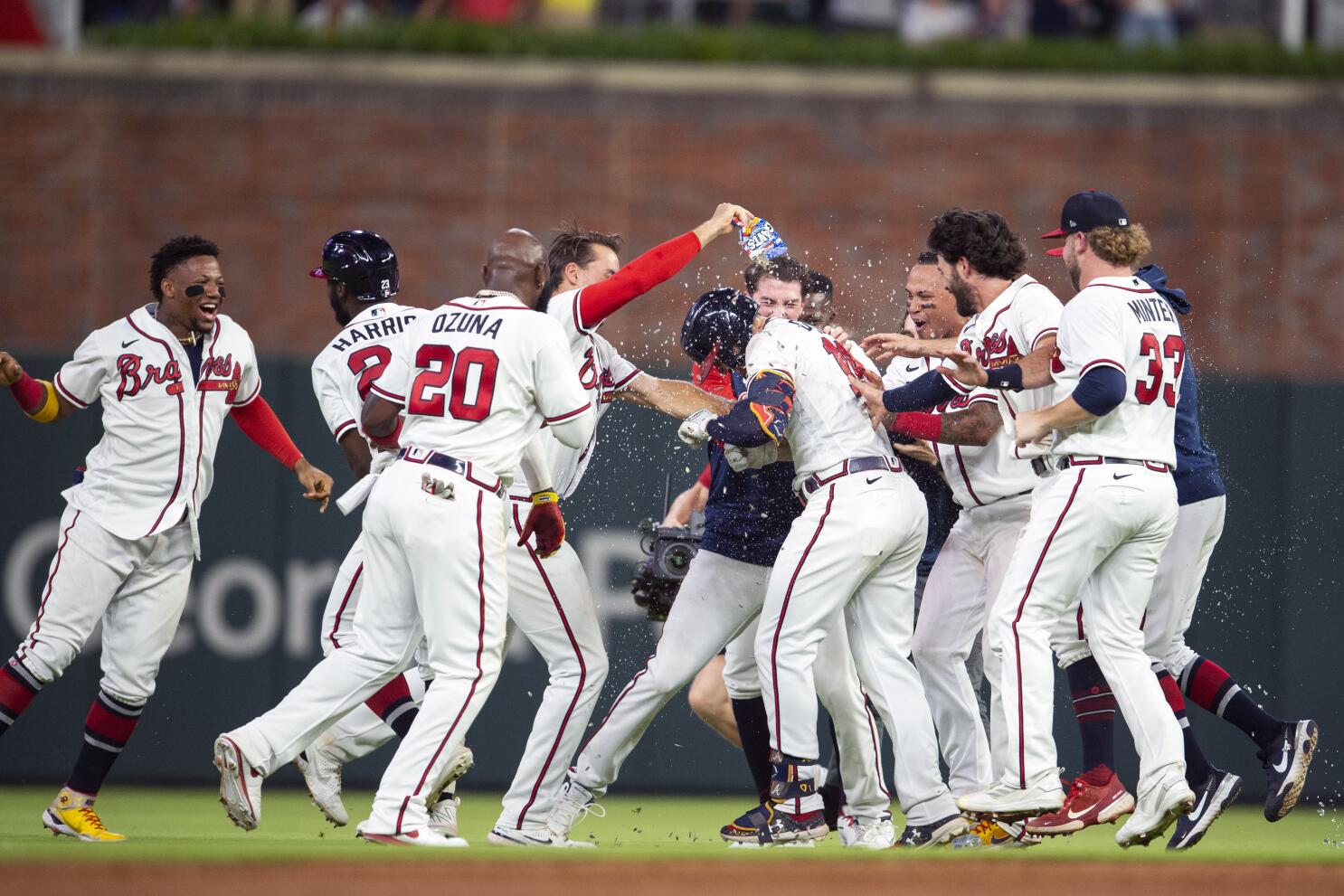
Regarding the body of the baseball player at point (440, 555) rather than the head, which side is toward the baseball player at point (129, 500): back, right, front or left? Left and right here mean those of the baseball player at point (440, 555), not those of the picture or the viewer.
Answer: left

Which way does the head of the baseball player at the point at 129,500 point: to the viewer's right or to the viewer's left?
to the viewer's right

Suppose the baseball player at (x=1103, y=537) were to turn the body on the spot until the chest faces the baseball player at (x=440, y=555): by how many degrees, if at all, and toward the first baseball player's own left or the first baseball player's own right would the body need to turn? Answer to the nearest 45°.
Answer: approximately 45° to the first baseball player's own left

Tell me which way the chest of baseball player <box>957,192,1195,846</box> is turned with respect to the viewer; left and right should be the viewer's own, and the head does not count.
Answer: facing away from the viewer and to the left of the viewer

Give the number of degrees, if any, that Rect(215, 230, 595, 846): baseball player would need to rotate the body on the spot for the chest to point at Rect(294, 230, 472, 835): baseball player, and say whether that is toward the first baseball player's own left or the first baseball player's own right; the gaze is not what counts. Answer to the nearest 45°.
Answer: approximately 45° to the first baseball player's own left

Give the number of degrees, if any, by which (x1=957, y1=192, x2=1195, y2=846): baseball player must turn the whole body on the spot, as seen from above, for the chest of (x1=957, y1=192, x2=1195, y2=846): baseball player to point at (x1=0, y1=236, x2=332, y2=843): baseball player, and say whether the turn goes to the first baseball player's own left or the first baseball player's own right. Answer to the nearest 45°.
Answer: approximately 45° to the first baseball player's own left

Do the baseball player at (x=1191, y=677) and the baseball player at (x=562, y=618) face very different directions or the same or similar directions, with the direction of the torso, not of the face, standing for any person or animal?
very different directions

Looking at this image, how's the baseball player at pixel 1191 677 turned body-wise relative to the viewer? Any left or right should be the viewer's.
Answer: facing to the left of the viewer

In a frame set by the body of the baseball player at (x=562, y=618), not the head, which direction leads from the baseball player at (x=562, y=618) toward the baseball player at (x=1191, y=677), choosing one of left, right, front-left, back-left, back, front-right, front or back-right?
front

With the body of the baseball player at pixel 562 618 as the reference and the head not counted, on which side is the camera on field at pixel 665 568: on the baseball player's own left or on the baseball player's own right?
on the baseball player's own left

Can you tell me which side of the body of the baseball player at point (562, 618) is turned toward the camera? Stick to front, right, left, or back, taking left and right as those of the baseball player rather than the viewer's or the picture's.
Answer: right
